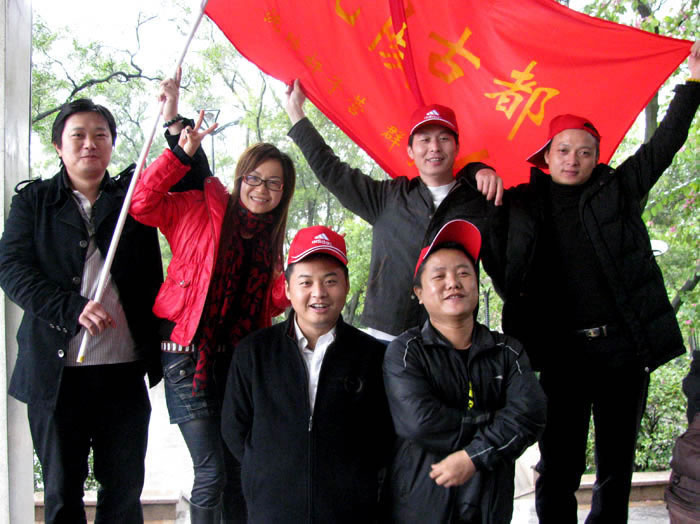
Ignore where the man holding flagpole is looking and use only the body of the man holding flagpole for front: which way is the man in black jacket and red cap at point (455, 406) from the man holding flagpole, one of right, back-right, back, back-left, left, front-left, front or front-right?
front-left

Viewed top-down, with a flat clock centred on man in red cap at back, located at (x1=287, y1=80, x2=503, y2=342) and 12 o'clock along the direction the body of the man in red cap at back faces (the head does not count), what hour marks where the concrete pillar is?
The concrete pillar is roughly at 3 o'clock from the man in red cap at back.

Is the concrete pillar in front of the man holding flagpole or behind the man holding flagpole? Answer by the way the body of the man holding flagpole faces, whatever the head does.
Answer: behind

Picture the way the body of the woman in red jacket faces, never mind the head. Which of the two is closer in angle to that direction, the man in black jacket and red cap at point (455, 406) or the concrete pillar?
the man in black jacket and red cap

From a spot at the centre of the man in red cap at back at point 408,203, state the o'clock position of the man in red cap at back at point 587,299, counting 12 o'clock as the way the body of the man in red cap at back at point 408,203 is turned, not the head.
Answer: the man in red cap at back at point 587,299 is roughly at 9 o'clock from the man in red cap at back at point 408,203.

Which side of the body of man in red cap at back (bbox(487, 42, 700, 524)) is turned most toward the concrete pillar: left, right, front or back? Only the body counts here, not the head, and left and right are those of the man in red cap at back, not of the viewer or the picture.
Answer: right

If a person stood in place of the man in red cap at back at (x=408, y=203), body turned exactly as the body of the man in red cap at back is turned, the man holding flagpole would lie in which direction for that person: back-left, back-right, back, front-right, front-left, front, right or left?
right

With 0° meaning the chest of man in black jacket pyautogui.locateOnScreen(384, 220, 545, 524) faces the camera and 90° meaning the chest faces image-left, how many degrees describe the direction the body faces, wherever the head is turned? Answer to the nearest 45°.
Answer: approximately 0°
